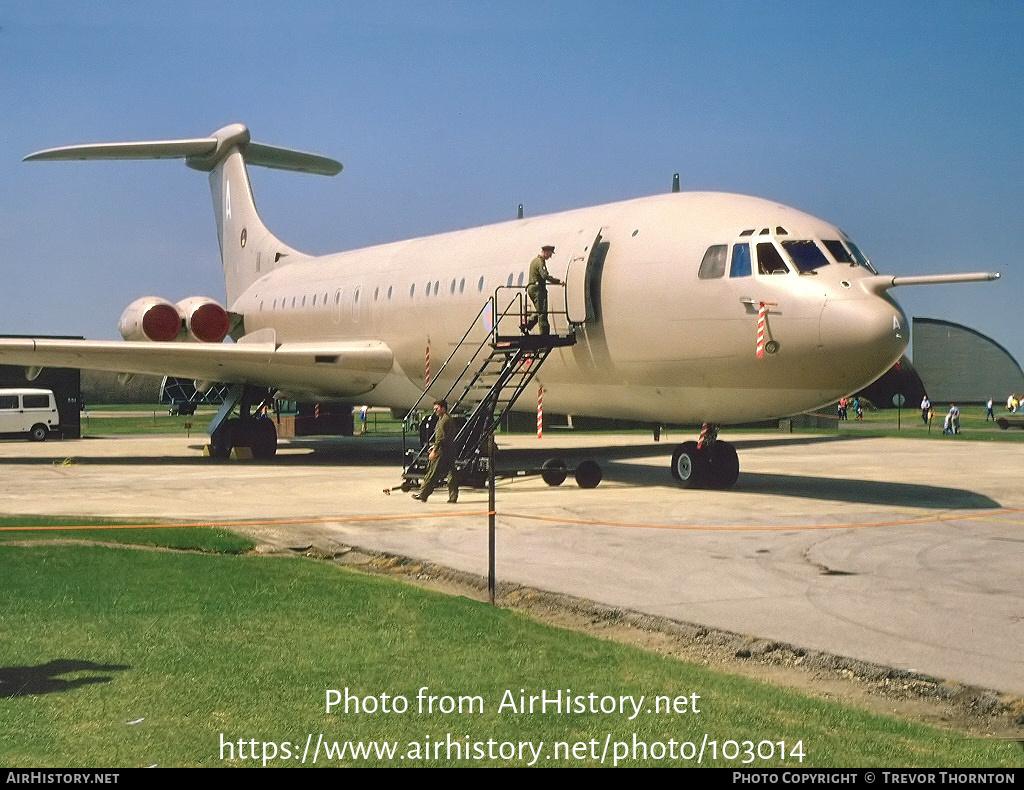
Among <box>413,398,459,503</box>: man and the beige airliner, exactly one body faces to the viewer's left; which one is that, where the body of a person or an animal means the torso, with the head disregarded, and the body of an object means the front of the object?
the man

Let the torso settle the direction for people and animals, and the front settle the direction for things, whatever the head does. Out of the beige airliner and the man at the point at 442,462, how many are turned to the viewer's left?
1

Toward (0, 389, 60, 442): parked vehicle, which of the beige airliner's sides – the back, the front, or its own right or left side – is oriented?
back

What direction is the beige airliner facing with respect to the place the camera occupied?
facing the viewer and to the right of the viewer

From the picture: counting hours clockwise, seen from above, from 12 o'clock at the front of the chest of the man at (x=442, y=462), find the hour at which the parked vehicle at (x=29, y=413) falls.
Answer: The parked vehicle is roughly at 2 o'clock from the man.

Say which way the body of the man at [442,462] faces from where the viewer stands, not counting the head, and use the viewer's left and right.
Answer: facing to the left of the viewer

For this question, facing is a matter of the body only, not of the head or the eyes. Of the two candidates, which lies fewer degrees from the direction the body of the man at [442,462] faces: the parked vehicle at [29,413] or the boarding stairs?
the parked vehicle

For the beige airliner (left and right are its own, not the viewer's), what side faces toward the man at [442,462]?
right
